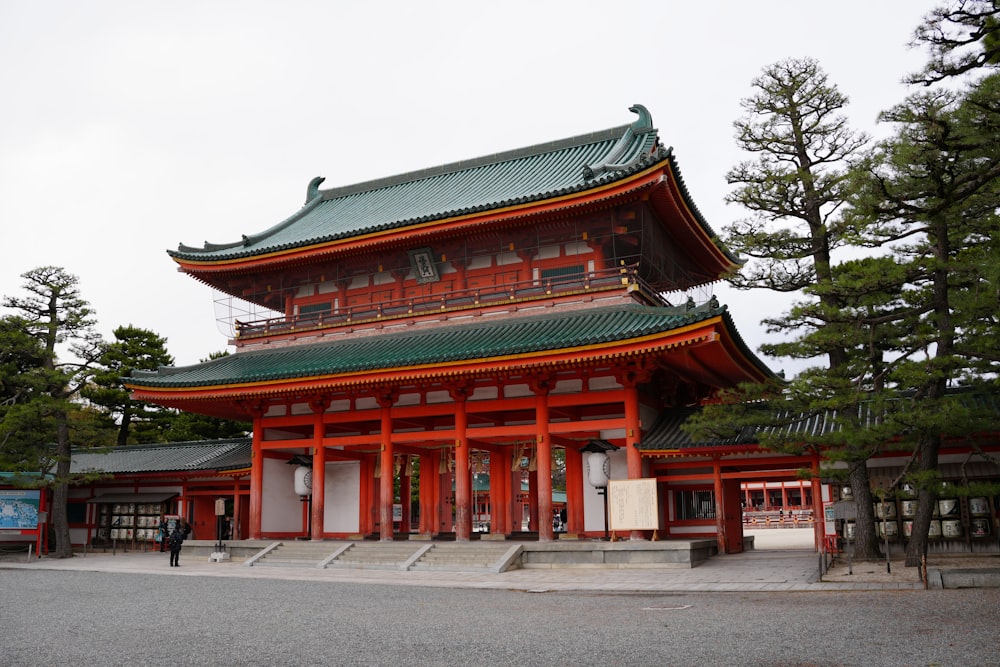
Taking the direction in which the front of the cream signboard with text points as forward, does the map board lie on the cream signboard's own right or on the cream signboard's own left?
on the cream signboard's own right

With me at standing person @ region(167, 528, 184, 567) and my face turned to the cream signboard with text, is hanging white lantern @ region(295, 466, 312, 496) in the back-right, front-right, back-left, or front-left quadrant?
front-left

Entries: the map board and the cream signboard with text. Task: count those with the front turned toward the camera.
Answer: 2

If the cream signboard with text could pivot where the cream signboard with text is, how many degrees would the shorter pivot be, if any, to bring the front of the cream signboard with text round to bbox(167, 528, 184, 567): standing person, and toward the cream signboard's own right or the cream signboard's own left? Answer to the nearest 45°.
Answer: approximately 90° to the cream signboard's own right

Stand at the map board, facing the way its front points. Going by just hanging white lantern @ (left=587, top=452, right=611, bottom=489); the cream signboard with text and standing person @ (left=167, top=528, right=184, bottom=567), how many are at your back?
0

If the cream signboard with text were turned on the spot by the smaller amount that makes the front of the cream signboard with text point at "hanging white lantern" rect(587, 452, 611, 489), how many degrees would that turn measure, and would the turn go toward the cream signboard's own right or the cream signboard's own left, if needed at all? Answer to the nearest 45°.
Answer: approximately 135° to the cream signboard's own right

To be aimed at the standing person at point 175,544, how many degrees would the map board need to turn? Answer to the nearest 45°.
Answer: approximately 45° to its left

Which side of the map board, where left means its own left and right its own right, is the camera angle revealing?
front

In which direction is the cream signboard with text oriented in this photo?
toward the camera

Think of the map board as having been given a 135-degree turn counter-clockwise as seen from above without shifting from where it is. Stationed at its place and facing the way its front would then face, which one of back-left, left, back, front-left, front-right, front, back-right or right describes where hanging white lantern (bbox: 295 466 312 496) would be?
right

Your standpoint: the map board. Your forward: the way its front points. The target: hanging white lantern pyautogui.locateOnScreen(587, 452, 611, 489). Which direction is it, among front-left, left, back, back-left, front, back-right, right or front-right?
front-left
